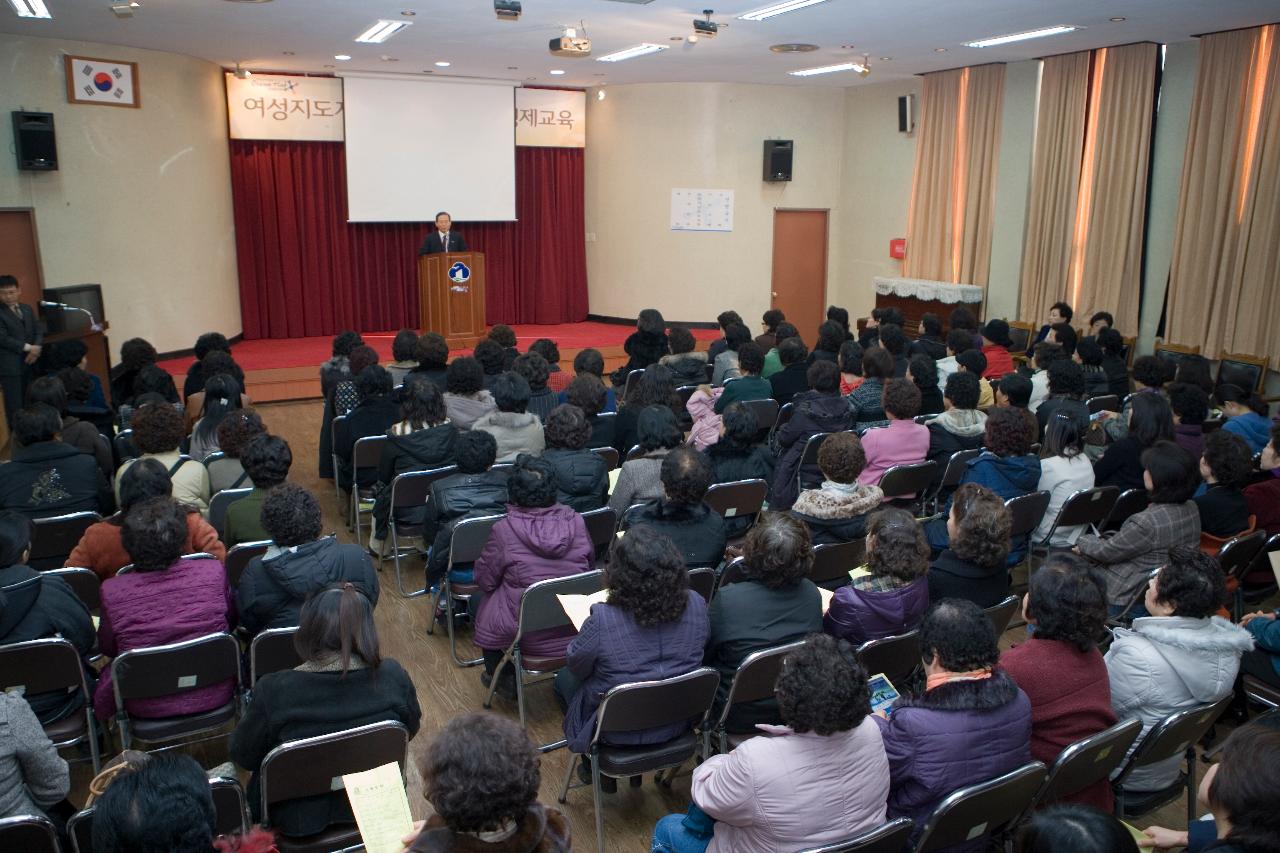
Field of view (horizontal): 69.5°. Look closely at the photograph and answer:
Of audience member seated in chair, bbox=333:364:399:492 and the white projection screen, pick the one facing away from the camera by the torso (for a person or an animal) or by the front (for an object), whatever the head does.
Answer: the audience member seated in chair

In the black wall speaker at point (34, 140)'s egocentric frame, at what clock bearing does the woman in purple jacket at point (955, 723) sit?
The woman in purple jacket is roughly at 1 o'clock from the black wall speaker.

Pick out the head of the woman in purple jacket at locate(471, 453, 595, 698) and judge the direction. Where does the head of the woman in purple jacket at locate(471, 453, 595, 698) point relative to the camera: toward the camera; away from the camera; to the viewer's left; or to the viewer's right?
away from the camera

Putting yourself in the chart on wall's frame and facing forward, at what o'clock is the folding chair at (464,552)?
The folding chair is roughly at 12 o'clock from the chart on wall.

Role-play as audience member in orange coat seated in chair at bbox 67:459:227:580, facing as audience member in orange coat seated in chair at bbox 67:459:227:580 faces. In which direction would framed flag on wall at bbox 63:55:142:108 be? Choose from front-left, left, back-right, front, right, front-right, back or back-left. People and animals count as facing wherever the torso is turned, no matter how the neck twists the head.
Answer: front

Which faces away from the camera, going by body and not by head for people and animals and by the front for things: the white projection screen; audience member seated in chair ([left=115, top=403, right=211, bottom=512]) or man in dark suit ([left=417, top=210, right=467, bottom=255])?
the audience member seated in chair

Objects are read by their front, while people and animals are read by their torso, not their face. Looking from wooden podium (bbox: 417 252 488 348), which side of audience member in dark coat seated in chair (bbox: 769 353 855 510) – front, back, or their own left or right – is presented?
front

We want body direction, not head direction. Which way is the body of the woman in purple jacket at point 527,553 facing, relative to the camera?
away from the camera

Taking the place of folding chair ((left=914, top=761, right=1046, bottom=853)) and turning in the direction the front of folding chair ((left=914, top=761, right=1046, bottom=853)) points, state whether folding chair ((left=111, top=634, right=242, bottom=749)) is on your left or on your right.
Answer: on your left

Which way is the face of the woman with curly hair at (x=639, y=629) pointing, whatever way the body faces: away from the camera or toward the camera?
away from the camera

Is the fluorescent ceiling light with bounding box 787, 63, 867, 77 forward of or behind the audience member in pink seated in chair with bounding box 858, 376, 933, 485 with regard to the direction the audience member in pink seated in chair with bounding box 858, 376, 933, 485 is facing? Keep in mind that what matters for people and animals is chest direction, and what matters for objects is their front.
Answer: forward

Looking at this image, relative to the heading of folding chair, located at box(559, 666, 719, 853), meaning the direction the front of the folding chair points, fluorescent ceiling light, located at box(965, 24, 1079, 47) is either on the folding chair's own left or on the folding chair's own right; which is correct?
on the folding chair's own right

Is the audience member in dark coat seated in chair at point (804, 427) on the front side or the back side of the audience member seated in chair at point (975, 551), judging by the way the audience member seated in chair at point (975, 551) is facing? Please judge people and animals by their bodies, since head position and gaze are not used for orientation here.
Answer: on the front side

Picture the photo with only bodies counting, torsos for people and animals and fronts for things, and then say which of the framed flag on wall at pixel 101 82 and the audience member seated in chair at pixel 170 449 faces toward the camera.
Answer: the framed flag on wall

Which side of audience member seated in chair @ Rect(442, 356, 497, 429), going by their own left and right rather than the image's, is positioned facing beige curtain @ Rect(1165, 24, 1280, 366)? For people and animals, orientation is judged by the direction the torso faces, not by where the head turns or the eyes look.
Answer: right

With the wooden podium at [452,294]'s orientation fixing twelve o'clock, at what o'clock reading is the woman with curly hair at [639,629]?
The woman with curly hair is roughly at 12 o'clock from the wooden podium.

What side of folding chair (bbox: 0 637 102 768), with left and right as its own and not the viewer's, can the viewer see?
back

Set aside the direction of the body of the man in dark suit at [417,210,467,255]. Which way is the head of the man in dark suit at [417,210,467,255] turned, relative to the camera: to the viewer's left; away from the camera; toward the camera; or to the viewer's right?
toward the camera

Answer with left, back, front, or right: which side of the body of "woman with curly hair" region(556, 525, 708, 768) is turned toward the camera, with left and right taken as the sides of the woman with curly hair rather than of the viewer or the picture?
back

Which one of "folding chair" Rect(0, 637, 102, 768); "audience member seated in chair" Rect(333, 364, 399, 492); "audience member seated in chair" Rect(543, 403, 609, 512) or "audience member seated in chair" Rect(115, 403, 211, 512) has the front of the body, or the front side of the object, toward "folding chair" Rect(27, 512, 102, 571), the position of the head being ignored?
"folding chair" Rect(0, 637, 102, 768)

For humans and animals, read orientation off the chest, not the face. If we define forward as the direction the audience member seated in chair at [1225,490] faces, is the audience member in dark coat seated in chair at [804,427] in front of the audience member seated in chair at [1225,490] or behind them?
in front

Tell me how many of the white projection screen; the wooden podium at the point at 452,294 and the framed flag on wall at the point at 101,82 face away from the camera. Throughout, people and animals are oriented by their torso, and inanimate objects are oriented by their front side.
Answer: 0
